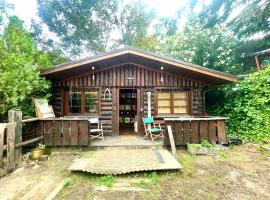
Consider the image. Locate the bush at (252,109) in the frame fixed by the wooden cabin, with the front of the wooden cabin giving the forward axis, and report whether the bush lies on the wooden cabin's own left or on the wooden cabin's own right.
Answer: on the wooden cabin's own left

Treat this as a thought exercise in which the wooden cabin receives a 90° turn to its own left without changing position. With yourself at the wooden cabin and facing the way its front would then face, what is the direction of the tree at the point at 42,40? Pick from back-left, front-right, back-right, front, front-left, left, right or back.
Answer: back-left

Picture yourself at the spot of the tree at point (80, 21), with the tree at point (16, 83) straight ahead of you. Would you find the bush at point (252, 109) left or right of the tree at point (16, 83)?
left

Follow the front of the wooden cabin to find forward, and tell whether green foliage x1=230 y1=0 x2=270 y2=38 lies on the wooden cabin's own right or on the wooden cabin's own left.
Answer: on the wooden cabin's own left

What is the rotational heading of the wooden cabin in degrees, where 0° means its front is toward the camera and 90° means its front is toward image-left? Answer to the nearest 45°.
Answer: approximately 0°

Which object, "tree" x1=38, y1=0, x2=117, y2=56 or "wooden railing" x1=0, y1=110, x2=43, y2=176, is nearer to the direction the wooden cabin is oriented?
the wooden railing

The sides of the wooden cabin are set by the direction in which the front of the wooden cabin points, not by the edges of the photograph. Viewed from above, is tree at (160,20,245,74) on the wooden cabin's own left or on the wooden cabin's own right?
on the wooden cabin's own left

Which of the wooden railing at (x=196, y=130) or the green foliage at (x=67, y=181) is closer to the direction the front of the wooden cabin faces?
the green foliage

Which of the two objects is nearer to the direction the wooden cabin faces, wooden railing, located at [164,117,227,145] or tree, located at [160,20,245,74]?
the wooden railing

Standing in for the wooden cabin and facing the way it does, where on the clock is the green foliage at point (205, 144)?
The green foliage is roughly at 10 o'clock from the wooden cabin.

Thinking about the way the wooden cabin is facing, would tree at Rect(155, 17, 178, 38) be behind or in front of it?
behind

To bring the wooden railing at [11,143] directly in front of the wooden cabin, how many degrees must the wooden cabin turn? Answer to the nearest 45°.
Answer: approximately 45° to its right

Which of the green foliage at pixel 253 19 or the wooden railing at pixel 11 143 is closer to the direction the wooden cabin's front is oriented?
the wooden railing

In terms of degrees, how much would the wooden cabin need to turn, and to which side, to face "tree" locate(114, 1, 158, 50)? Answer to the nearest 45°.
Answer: approximately 180°
